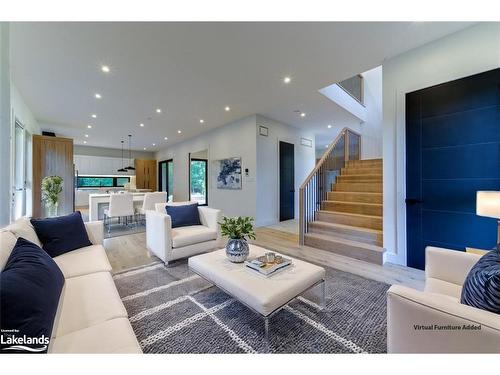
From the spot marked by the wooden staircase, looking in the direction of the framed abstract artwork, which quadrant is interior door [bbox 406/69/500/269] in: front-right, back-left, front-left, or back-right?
back-left

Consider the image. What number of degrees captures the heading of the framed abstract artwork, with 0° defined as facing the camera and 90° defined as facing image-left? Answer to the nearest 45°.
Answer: approximately 45°

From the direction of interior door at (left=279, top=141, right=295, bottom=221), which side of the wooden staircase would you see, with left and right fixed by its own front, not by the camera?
right

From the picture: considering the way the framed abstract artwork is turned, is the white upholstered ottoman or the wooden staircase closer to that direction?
the white upholstered ottoman
